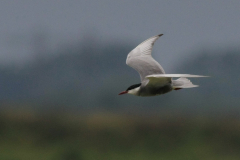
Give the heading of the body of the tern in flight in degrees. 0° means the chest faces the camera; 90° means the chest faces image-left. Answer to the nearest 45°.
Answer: approximately 90°
